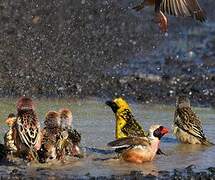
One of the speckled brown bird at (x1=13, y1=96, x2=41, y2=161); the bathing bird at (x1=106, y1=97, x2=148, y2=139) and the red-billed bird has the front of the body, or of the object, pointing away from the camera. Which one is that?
the speckled brown bird

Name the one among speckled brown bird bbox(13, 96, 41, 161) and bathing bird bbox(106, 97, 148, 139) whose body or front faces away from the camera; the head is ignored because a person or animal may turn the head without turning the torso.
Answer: the speckled brown bird

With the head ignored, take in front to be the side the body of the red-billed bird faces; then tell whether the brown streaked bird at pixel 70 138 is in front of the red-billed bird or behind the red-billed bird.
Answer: behind

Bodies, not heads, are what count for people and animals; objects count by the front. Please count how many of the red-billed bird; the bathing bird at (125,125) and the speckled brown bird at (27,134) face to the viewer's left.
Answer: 1

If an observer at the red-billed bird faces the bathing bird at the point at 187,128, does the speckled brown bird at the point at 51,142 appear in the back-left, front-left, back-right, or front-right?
back-left

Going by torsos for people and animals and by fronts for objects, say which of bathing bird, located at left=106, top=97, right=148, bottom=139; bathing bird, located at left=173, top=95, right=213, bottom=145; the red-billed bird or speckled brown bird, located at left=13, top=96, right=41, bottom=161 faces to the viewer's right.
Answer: the red-billed bird

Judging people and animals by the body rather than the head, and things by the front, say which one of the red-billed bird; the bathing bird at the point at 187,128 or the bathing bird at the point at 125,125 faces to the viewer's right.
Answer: the red-billed bird

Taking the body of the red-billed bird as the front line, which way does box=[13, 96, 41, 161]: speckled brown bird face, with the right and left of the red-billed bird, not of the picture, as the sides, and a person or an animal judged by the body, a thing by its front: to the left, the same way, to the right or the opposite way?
to the left

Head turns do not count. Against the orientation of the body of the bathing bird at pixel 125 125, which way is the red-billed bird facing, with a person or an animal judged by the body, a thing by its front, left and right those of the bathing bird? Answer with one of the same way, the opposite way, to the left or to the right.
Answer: the opposite way

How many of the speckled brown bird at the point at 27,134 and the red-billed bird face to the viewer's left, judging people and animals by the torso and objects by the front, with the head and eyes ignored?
0

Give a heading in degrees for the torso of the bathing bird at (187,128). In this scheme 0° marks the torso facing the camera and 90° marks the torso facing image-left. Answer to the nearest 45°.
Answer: approximately 135°

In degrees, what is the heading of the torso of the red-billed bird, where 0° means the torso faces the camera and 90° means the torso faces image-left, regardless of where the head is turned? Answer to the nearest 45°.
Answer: approximately 270°
